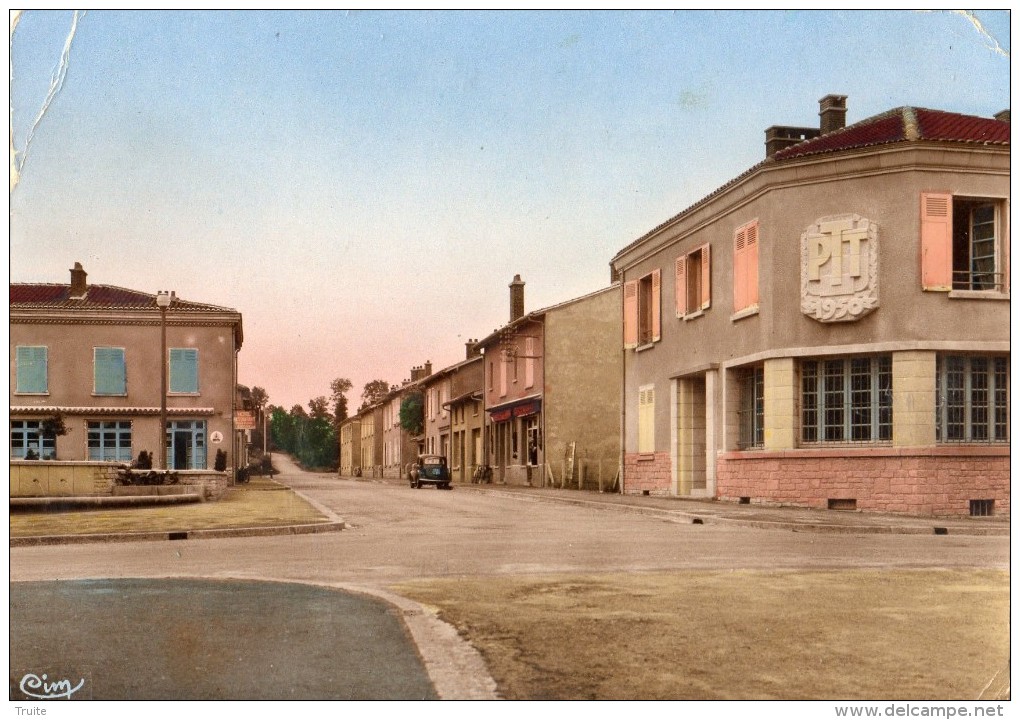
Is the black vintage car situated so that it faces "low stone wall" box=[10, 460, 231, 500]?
no

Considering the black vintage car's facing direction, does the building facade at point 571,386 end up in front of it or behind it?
behind

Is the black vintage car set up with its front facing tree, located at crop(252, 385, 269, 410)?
yes
